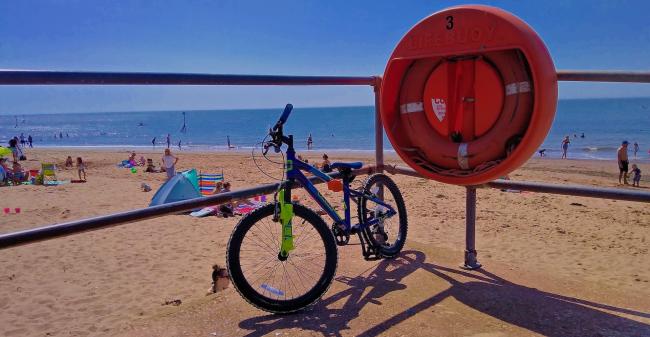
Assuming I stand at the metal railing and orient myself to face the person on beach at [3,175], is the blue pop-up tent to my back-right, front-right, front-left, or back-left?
front-right

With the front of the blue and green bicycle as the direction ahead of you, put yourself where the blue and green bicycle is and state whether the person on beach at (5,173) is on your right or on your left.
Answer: on your right

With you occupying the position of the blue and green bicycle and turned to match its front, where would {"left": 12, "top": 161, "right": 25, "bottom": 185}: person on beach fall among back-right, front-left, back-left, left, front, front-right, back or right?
right

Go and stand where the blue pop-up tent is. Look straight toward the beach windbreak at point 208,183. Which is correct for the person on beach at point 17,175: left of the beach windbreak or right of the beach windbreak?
left

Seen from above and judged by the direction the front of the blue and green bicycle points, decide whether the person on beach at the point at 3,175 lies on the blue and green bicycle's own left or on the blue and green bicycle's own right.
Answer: on the blue and green bicycle's own right

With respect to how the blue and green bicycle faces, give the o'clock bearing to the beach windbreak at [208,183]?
The beach windbreak is roughly at 4 o'clock from the blue and green bicycle.

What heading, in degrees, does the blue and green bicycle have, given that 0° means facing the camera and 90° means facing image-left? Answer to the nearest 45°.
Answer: approximately 45°
